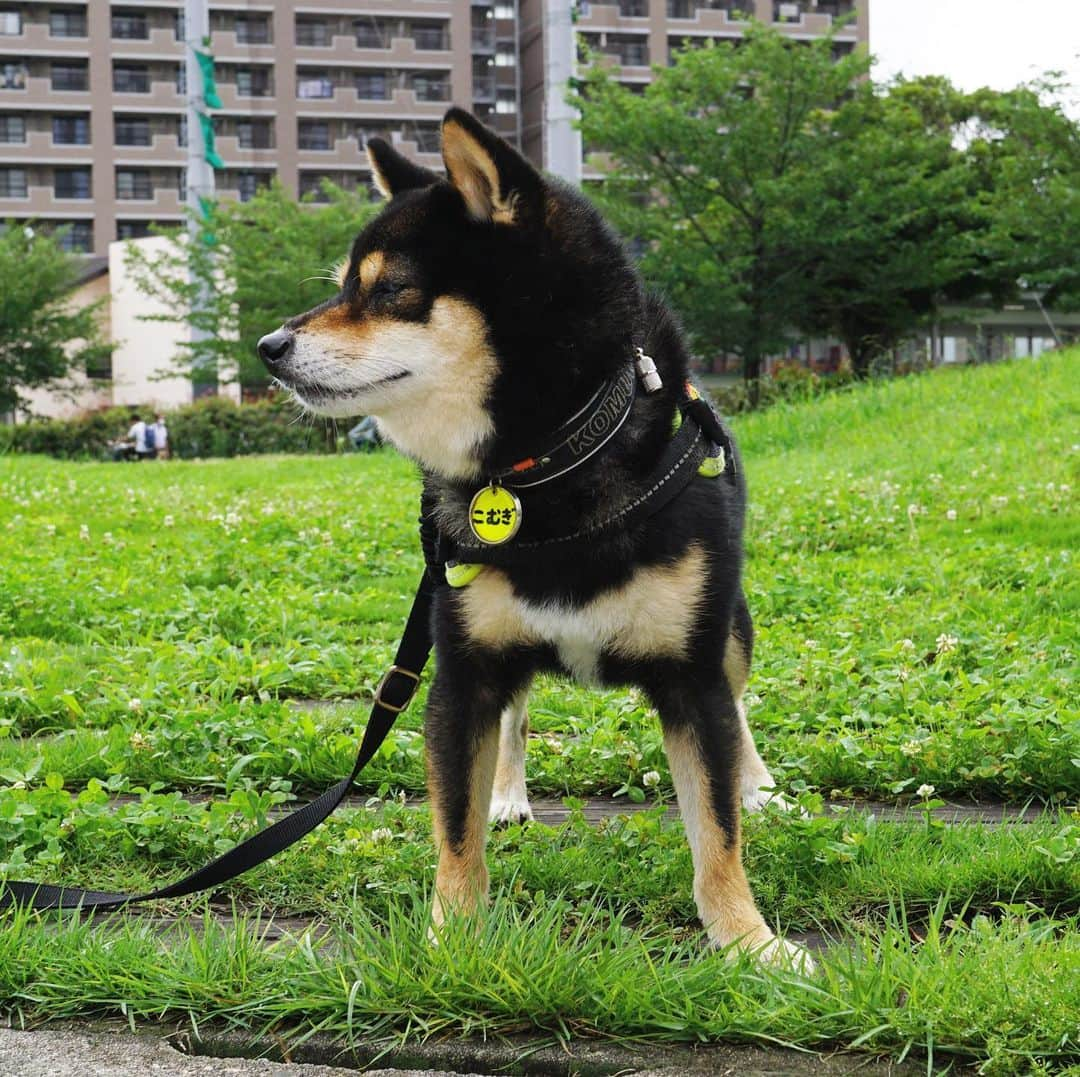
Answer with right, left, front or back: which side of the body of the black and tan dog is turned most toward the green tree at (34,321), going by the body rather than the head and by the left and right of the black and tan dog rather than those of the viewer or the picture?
back

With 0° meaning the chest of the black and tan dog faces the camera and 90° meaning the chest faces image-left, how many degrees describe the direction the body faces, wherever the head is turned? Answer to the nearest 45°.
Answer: approximately 0°

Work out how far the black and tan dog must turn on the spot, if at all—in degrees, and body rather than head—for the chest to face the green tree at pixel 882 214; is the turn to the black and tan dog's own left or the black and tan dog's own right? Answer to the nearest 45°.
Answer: approximately 180°

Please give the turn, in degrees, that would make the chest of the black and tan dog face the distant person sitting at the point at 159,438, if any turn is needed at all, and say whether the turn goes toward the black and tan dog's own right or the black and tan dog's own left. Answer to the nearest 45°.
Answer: approximately 180°

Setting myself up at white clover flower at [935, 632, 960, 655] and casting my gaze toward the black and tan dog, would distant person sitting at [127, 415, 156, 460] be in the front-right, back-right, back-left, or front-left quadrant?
back-right

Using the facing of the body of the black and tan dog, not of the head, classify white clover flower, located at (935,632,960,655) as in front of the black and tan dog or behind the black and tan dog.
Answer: behind

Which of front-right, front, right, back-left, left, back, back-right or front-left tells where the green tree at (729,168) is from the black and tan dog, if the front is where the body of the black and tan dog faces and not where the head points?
back
